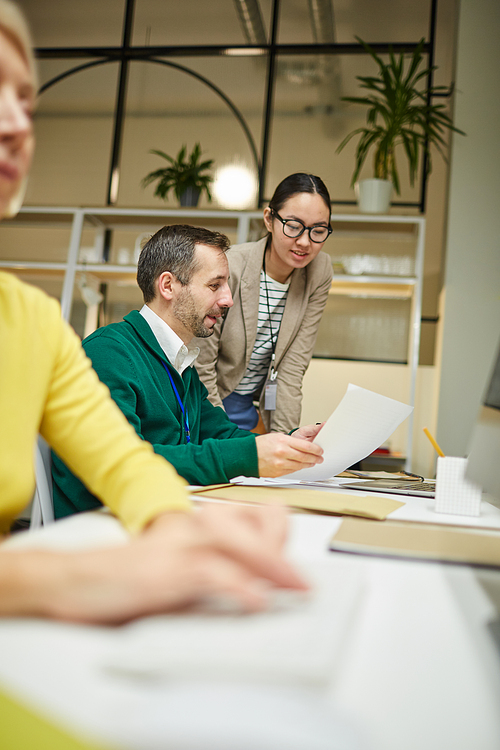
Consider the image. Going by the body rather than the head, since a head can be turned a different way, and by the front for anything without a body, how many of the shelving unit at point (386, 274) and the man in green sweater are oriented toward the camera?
1

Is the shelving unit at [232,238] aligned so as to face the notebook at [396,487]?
yes

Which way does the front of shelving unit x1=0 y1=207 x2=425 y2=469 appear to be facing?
toward the camera

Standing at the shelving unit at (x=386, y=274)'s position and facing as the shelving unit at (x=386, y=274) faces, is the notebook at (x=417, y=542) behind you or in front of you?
in front

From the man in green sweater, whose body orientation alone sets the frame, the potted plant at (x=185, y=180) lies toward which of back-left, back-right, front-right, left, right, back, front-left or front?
left

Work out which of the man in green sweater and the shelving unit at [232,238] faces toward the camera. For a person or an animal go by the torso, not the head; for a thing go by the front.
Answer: the shelving unit

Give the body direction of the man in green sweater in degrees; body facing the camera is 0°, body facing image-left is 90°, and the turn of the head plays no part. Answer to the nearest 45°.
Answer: approximately 270°

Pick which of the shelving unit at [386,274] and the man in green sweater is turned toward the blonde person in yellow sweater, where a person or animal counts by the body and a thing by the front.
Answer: the shelving unit

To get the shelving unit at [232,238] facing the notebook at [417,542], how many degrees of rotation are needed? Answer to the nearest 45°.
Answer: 0° — it already faces it

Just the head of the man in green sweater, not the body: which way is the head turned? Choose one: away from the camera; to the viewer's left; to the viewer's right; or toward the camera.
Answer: to the viewer's right

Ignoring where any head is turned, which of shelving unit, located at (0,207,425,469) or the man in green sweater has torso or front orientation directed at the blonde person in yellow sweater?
the shelving unit

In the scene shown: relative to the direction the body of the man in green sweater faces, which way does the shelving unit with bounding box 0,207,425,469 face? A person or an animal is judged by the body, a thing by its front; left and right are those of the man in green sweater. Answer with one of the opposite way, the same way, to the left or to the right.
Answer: to the right

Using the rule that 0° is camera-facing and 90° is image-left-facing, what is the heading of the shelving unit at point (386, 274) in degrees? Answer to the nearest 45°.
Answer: approximately 0°
